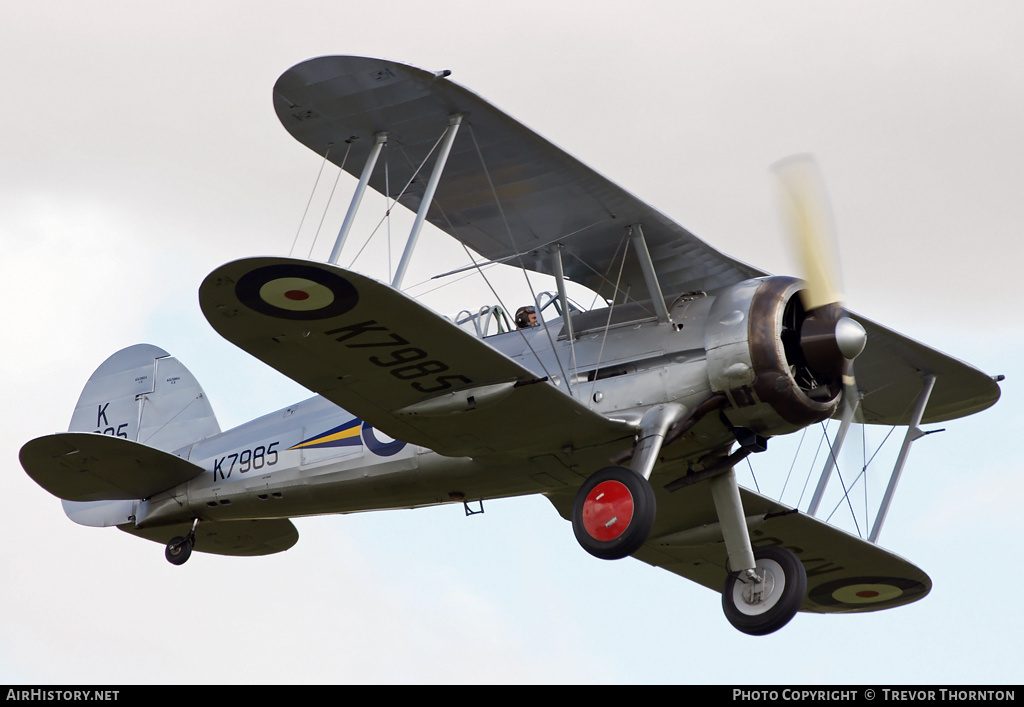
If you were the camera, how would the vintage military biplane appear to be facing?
facing the viewer and to the right of the viewer
